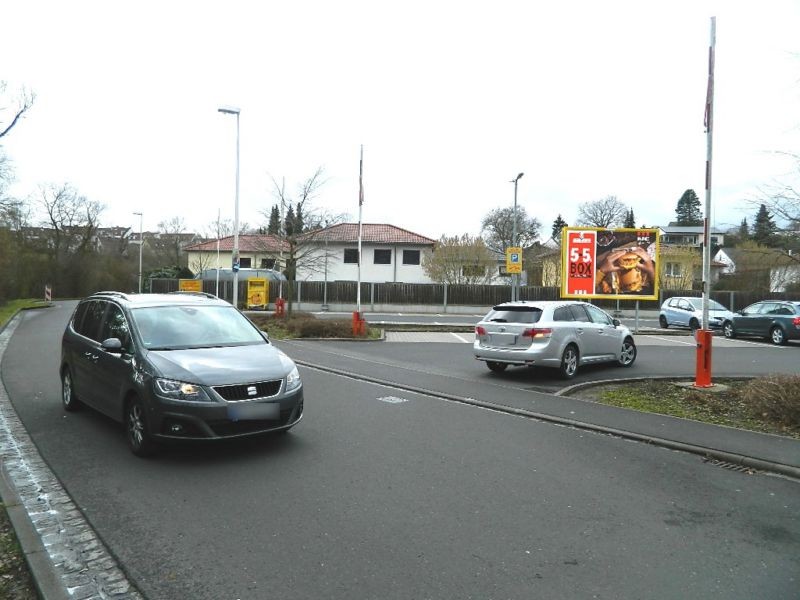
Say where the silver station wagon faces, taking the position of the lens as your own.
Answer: facing away from the viewer and to the right of the viewer

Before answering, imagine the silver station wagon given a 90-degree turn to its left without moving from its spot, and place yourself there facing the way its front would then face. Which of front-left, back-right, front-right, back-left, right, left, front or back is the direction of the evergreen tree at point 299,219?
front

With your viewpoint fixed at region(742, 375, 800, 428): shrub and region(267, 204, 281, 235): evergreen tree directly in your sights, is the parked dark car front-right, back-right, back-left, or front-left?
front-right

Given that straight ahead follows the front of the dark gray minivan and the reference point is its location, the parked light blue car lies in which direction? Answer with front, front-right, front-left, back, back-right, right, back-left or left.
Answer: left

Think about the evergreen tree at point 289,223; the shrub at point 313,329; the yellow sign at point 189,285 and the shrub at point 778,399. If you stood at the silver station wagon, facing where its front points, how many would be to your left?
3

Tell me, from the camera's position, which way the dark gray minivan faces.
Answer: facing the viewer and to the right of the viewer

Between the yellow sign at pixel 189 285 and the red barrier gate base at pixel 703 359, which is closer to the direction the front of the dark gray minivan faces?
the red barrier gate base

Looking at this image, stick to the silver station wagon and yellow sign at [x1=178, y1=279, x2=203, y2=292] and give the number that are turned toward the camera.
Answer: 1

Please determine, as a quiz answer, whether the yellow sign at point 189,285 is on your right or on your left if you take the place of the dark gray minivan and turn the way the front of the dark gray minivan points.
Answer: on your left

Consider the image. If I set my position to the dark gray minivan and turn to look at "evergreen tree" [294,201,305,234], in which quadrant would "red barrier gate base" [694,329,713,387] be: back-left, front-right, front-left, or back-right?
front-right

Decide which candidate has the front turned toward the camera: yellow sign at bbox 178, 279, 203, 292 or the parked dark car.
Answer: the yellow sign

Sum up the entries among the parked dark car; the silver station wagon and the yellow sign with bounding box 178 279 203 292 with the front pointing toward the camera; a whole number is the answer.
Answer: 1

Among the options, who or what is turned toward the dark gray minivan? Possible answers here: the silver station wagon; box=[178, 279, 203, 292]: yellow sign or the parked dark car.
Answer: the yellow sign

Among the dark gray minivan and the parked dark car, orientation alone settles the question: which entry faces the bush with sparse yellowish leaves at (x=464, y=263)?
the parked dark car

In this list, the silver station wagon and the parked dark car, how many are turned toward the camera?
0

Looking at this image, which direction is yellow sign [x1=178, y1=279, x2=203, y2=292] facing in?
toward the camera
